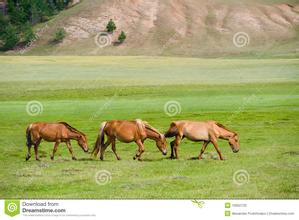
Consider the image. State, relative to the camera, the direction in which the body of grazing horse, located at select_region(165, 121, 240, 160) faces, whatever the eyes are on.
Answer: to the viewer's right

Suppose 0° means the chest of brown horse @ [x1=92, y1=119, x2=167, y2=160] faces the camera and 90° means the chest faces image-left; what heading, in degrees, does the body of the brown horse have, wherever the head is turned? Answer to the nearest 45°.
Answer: approximately 270°

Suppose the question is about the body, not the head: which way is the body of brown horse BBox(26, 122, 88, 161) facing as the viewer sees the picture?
to the viewer's right

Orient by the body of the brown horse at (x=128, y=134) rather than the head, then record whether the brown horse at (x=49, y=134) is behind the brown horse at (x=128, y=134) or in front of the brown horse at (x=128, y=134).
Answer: behind

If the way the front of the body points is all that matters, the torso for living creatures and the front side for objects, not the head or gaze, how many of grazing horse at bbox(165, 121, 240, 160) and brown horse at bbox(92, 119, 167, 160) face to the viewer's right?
2

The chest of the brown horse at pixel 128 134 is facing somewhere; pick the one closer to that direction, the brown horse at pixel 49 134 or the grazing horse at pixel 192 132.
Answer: the grazing horse

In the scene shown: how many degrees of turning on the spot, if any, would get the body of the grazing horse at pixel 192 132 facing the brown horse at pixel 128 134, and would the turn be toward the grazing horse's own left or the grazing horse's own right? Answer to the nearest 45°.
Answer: approximately 180°

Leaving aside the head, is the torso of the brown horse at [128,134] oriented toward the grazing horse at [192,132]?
yes

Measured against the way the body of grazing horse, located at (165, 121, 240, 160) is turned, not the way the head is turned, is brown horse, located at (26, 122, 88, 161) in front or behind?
behind
